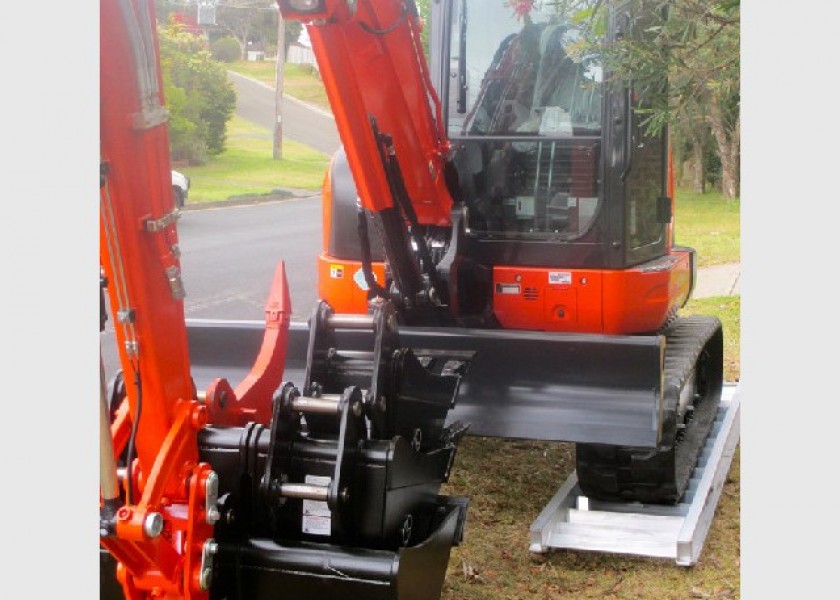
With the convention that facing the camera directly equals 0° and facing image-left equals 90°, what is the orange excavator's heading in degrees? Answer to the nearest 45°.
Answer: approximately 45°

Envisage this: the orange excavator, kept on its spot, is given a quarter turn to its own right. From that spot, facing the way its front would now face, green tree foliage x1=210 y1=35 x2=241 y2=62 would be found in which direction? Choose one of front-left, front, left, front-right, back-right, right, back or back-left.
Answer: front-right

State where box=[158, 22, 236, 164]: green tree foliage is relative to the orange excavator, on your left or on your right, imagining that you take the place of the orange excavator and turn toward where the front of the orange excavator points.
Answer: on your right

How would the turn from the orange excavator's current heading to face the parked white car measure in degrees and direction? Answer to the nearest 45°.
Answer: approximately 135° to its right
